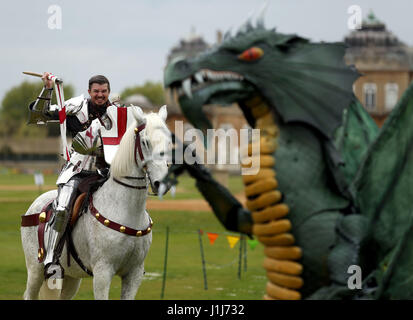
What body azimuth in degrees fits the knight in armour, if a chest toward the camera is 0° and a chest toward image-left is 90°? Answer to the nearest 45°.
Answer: approximately 315°

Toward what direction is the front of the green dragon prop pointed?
to the viewer's left

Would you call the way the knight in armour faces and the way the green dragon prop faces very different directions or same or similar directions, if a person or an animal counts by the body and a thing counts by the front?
very different directions

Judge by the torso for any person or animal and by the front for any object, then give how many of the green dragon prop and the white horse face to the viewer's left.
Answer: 1
